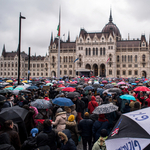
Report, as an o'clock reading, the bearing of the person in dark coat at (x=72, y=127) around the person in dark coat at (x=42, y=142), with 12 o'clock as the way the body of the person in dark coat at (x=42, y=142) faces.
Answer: the person in dark coat at (x=72, y=127) is roughly at 1 o'clock from the person in dark coat at (x=42, y=142).

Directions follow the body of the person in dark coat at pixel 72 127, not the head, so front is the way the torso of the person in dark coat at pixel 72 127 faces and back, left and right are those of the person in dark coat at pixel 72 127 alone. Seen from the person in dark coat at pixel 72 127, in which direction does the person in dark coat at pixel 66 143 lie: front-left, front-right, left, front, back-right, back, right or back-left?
back

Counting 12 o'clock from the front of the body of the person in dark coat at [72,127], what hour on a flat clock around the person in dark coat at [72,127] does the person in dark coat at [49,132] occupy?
the person in dark coat at [49,132] is roughly at 7 o'clock from the person in dark coat at [72,127].

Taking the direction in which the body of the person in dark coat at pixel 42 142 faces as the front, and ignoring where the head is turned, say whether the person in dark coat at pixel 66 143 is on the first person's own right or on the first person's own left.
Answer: on the first person's own right

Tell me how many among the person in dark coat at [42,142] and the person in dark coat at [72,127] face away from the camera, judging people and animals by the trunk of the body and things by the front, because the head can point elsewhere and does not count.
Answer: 2

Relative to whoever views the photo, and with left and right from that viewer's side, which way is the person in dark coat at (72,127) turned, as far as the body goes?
facing away from the viewer

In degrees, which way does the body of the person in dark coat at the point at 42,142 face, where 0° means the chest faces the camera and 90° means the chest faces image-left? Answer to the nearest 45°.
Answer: approximately 180°

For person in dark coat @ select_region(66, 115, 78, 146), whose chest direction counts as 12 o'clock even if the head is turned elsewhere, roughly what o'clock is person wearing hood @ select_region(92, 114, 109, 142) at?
The person wearing hood is roughly at 3 o'clock from the person in dark coat.
